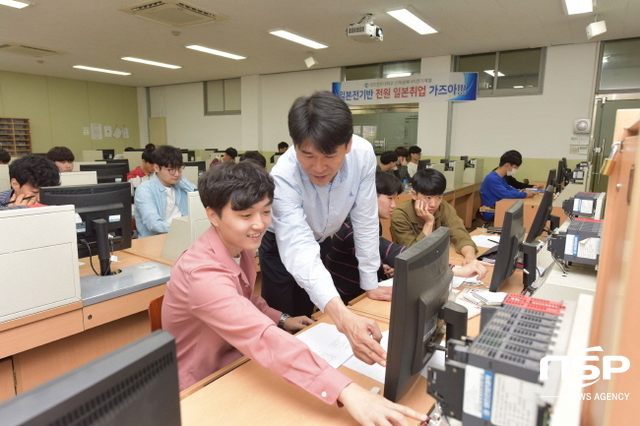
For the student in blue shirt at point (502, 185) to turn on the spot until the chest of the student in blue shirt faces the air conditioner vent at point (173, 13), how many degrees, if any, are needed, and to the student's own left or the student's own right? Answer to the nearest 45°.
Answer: approximately 135° to the student's own right

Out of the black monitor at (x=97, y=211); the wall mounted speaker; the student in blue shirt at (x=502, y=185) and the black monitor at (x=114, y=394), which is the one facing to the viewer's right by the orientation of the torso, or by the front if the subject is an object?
the student in blue shirt

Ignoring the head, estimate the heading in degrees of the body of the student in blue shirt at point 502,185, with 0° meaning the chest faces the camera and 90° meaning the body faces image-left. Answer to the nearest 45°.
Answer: approximately 270°

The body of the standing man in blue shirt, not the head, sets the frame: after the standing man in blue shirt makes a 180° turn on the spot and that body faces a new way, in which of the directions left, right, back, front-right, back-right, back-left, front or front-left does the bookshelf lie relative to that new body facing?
front

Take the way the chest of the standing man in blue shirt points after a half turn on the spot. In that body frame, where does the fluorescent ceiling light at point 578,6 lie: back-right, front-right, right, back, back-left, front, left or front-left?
right

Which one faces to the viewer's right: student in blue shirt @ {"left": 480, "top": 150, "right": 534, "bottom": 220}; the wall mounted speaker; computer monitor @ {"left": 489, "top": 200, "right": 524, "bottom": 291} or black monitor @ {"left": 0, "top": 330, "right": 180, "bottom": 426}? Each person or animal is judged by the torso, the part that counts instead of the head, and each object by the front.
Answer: the student in blue shirt

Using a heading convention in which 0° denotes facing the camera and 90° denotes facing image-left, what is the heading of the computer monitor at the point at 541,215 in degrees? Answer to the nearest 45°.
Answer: approximately 90°

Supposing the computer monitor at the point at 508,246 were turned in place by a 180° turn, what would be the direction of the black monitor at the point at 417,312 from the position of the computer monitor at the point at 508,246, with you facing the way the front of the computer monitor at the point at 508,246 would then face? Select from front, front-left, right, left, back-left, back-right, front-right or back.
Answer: right

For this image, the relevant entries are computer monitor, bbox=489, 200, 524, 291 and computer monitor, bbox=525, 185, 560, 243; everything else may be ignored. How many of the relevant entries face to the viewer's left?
2

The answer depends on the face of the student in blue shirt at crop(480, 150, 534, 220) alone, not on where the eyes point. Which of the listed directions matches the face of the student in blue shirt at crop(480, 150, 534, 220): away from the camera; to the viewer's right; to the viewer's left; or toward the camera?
to the viewer's right
